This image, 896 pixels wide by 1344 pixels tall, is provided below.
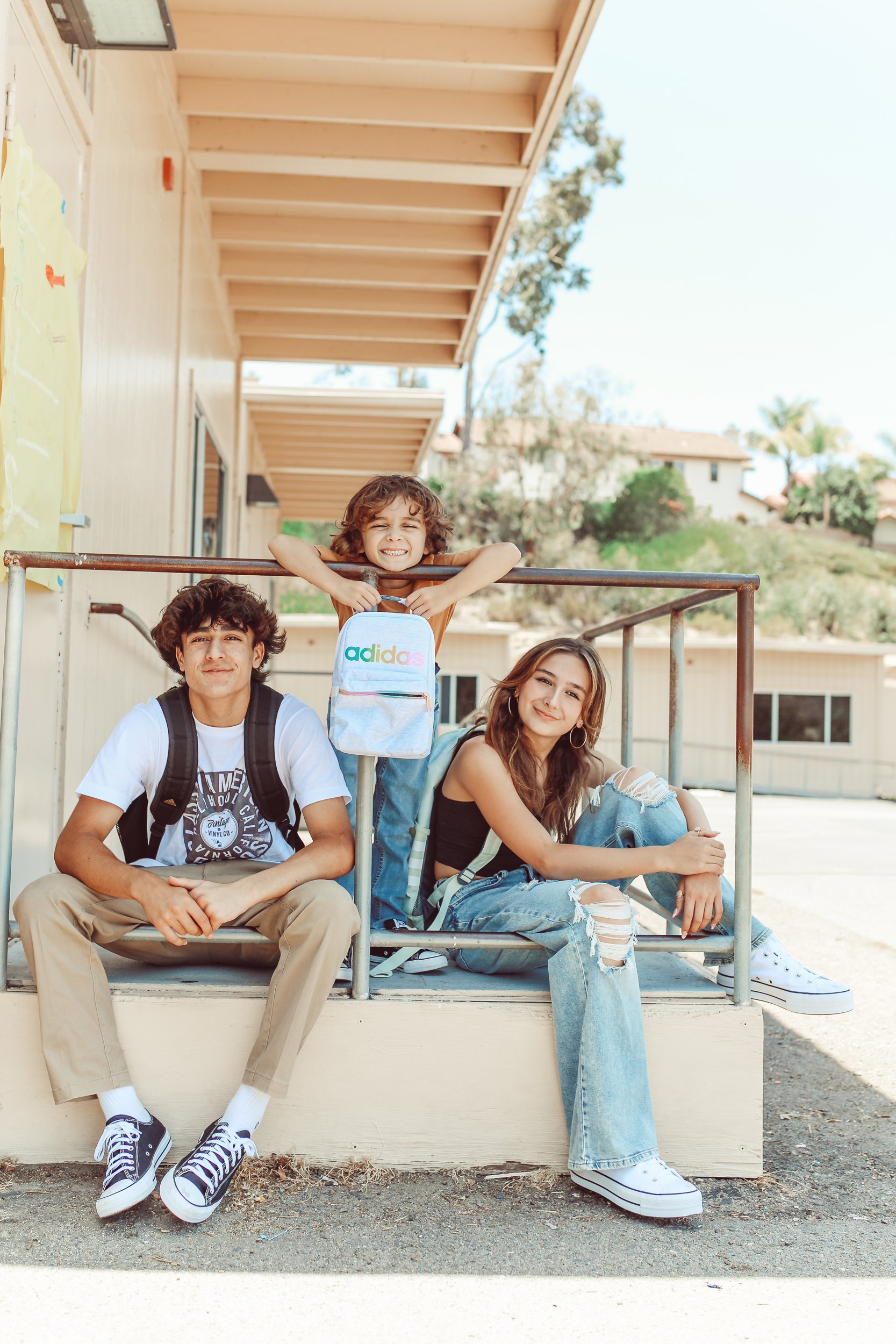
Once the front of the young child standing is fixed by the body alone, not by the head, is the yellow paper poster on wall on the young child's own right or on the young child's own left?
on the young child's own right

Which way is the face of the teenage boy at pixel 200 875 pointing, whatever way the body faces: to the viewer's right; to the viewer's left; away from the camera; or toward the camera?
toward the camera

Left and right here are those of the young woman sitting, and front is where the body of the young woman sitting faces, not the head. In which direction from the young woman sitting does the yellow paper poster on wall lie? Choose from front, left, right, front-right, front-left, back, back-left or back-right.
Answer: back-right

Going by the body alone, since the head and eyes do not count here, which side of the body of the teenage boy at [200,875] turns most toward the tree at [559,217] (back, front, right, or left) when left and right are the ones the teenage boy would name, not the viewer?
back

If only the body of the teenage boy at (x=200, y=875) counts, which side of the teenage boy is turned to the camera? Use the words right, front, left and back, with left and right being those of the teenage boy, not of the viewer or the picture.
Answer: front

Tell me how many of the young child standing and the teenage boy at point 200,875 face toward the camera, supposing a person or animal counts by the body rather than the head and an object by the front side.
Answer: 2

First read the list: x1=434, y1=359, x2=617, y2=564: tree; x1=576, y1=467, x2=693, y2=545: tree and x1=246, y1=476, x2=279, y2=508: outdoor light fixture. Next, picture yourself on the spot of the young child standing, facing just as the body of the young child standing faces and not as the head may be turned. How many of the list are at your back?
3

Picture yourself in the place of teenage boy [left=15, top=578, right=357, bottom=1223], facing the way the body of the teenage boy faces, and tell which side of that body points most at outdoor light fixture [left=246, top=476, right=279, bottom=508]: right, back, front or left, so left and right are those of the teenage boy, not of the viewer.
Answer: back

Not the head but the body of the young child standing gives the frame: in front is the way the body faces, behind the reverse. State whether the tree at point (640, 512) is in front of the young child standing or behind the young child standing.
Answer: behind

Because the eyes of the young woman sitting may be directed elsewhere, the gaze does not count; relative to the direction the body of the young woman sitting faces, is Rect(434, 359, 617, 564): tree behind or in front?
behind

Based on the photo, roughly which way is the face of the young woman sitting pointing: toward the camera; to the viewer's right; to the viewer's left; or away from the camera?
toward the camera

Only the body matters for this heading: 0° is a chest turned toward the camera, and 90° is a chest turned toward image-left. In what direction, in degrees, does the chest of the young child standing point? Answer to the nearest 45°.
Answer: approximately 0°

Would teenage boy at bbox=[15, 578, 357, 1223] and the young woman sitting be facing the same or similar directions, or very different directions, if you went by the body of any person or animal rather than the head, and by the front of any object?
same or similar directions
